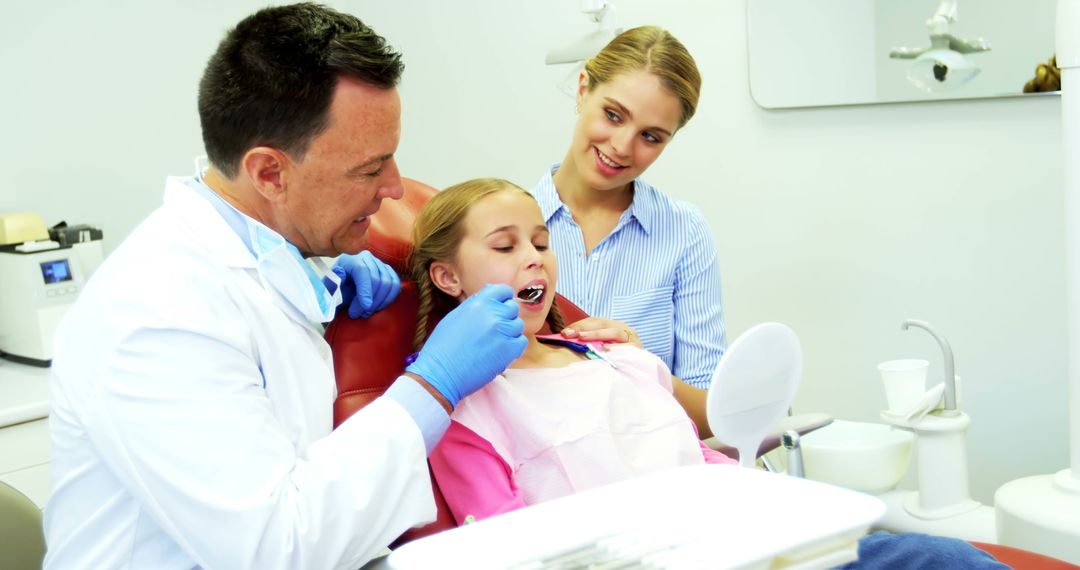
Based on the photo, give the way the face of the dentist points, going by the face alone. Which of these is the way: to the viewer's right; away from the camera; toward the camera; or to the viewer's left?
to the viewer's right

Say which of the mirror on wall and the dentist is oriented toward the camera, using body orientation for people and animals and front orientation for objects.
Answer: the mirror on wall

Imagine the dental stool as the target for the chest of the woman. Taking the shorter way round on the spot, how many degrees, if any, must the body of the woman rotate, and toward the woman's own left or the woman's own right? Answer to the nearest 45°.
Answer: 0° — they already face it

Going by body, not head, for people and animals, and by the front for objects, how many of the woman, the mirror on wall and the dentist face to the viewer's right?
1

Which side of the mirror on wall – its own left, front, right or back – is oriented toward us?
front

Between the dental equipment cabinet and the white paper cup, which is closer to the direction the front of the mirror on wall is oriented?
the white paper cup

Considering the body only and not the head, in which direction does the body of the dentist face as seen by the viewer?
to the viewer's right

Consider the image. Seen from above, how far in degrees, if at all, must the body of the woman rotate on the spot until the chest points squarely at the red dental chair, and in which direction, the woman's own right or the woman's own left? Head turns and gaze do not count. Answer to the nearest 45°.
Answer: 0° — they already face it

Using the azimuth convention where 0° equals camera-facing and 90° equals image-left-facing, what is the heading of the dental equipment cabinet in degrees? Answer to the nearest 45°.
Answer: approximately 315°

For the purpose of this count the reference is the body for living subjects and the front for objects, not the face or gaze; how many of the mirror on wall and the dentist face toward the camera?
1

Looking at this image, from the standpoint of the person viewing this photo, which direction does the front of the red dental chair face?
facing the viewer and to the right of the viewer

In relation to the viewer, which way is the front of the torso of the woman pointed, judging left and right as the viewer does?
facing the viewer and to the left of the viewer

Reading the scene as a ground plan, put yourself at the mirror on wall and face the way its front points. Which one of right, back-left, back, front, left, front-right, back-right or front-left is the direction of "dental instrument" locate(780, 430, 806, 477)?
front

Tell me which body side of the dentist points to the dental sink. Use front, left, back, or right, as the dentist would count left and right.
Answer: front

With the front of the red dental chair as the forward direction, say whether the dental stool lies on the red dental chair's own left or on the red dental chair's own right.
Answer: on the red dental chair's own right
